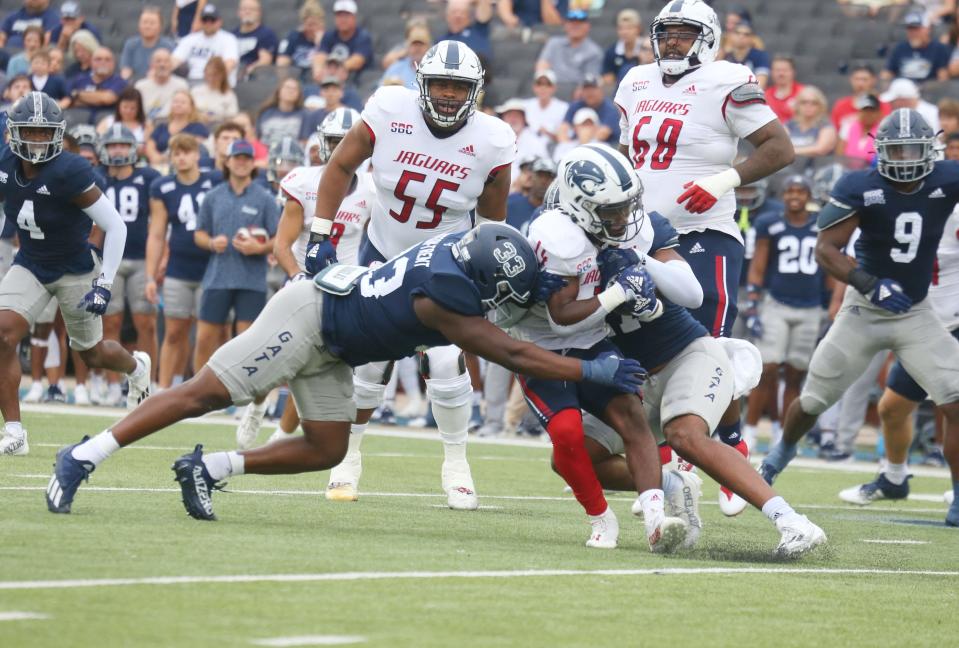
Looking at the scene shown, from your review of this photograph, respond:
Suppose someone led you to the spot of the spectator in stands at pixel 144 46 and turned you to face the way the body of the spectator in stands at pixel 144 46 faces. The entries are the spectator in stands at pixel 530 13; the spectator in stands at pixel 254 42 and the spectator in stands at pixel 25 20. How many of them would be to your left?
2

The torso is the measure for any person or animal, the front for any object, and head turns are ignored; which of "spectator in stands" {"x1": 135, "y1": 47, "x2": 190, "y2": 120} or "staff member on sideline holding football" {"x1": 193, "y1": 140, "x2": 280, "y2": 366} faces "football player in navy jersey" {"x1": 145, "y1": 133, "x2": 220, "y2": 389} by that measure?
"spectator in stands" {"x1": 135, "y1": 47, "x2": 190, "y2": 120}

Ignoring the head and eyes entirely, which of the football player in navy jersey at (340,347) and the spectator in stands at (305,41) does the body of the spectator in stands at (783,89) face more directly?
the football player in navy jersey

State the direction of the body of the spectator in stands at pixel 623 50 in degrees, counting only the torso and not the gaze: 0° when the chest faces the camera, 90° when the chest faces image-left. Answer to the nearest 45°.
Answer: approximately 0°
